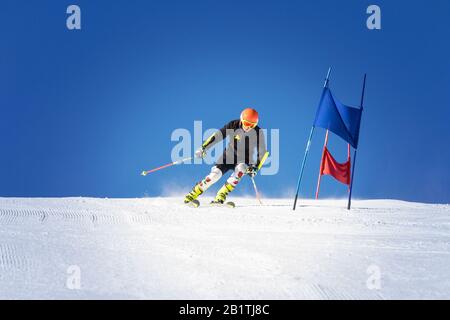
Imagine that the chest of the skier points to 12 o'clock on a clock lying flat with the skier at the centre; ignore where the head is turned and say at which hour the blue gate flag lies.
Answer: The blue gate flag is roughly at 9 o'clock from the skier.

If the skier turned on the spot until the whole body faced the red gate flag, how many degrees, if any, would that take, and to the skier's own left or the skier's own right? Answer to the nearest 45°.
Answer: approximately 90° to the skier's own left

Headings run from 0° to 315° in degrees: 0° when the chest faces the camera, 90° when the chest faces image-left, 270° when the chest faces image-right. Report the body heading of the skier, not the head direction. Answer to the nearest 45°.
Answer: approximately 0°
